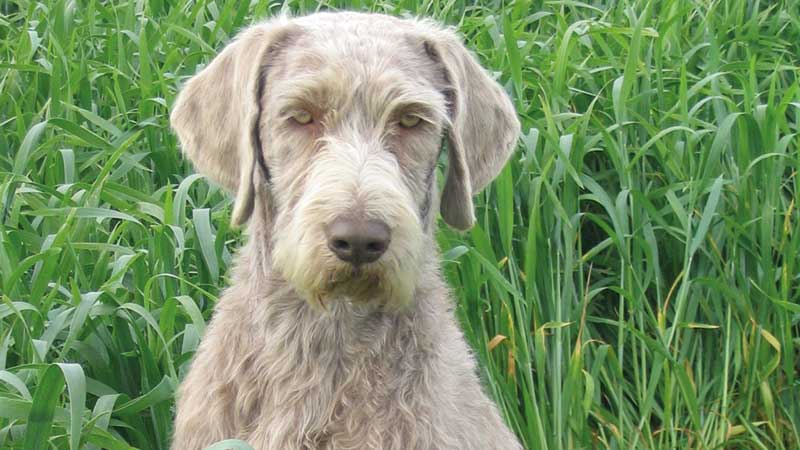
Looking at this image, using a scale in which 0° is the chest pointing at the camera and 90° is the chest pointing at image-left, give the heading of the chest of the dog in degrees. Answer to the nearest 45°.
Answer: approximately 0°
